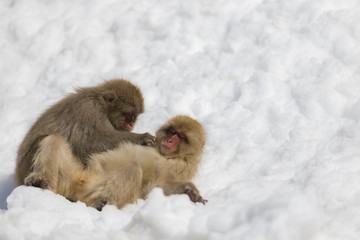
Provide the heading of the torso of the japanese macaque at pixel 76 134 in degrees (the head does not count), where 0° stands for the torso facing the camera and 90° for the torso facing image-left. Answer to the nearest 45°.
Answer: approximately 270°
